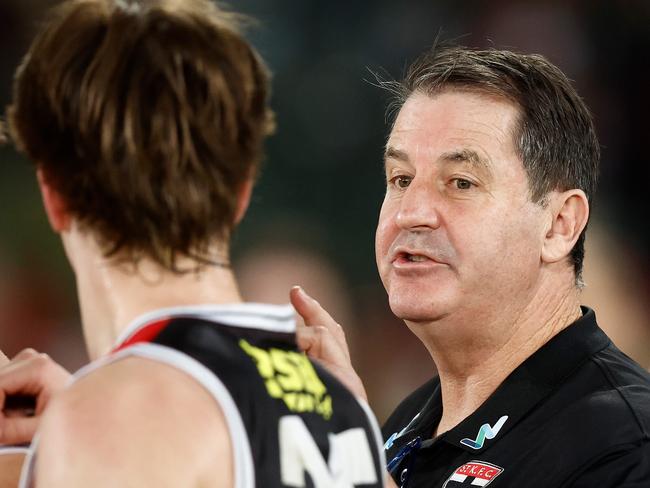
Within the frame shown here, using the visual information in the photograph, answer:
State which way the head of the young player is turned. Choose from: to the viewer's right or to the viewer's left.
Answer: to the viewer's right

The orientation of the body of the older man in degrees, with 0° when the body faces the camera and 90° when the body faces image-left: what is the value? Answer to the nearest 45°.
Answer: approximately 45°

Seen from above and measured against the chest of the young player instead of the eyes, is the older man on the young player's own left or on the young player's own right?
on the young player's own right

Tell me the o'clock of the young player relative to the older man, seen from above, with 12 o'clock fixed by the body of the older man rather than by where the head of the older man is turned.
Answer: The young player is roughly at 11 o'clock from the older man.

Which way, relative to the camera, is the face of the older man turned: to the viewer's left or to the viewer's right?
to the viewer's left
